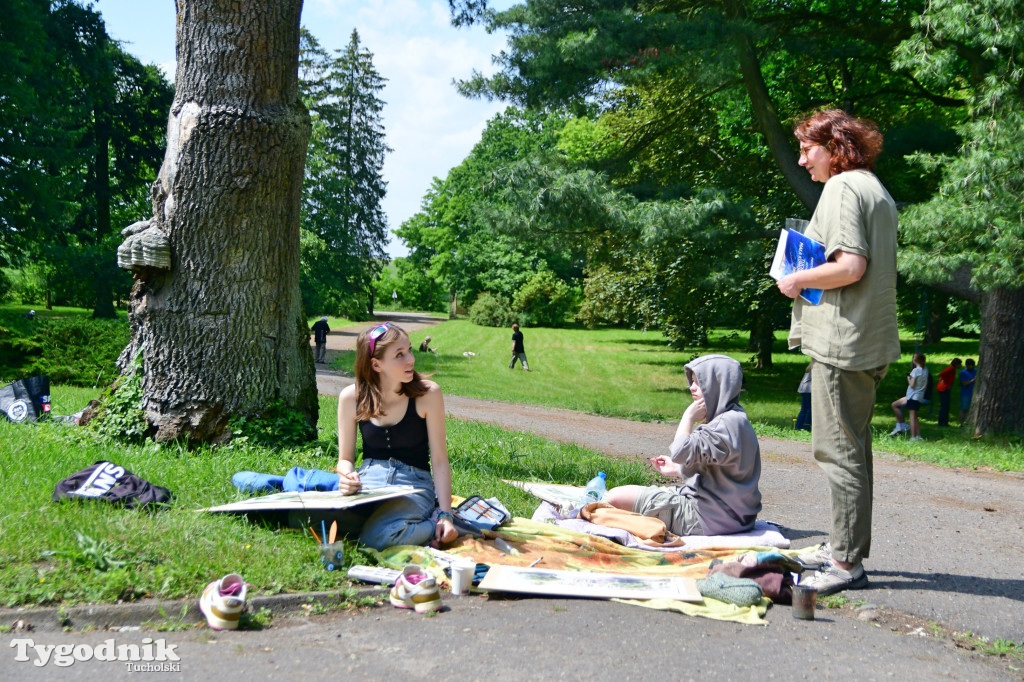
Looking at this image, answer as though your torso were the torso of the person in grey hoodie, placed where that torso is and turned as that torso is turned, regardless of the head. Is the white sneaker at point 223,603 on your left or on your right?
on your left

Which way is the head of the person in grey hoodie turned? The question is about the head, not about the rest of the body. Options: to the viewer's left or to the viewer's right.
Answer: to the viewer's left

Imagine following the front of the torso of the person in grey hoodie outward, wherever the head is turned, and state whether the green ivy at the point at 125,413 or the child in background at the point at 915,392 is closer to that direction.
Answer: the green ivy

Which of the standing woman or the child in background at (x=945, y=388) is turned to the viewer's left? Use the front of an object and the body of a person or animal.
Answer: the standing woman

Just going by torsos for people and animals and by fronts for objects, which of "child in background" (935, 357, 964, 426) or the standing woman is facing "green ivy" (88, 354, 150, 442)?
the standing woman

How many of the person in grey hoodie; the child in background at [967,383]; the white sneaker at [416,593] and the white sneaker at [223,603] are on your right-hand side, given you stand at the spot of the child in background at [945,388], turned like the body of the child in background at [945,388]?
3

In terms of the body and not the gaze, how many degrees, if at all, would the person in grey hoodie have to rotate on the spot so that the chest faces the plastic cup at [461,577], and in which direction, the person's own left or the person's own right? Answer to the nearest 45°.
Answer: approximately 45° to the person's own left

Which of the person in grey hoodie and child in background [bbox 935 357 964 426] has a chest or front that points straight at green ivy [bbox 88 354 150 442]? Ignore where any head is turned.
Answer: the person in grey hoodie

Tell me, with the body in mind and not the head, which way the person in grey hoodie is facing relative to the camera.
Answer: to the viewer's left

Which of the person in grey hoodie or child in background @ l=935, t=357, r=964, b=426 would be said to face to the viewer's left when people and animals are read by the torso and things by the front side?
the person in grey hoodie

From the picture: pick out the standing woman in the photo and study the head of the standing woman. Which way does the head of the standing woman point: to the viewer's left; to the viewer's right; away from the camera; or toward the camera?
to the viewer's left

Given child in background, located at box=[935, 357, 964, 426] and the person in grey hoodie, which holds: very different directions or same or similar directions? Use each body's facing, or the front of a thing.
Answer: very different directions

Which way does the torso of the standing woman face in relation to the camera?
to the viewer's left

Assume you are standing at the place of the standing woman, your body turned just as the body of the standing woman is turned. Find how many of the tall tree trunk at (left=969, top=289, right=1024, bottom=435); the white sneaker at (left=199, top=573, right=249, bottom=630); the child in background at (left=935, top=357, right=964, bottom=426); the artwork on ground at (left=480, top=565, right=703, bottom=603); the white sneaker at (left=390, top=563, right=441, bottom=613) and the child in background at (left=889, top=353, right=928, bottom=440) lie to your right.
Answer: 3
